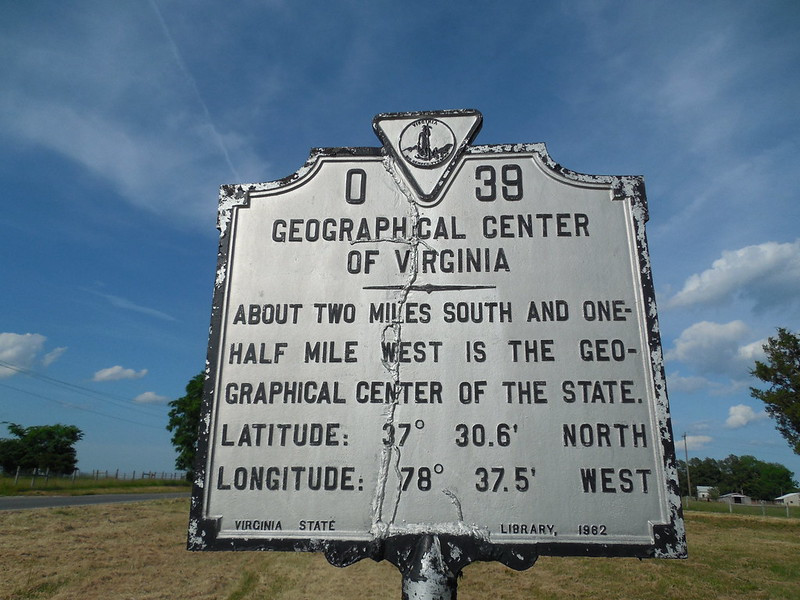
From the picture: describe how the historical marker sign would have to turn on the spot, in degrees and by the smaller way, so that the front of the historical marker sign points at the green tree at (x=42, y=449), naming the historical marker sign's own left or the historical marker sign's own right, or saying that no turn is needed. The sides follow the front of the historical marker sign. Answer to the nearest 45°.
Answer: approximately 135° to the historical marker sign's own right

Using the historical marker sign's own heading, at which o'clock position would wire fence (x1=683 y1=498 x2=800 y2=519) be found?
The wire fence is roughly at 7 o'clock from the historical marker sign.

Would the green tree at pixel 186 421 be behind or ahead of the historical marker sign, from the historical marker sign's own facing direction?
behind

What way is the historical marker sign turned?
toward the camera

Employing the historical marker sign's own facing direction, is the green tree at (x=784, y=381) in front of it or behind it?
behind
